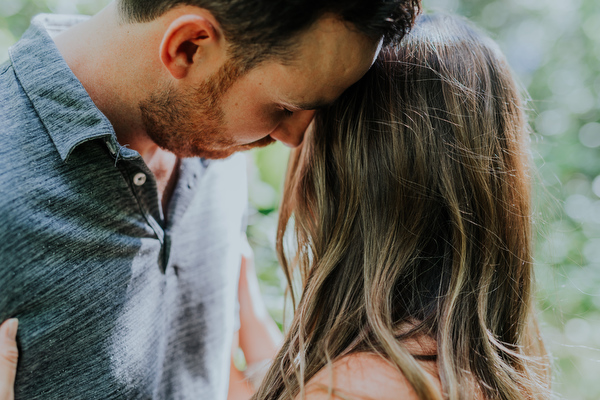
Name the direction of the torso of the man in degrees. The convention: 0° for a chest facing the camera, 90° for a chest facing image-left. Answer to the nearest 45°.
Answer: approximately 315°

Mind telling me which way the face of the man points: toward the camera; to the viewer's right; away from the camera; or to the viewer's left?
to the viewer's right
